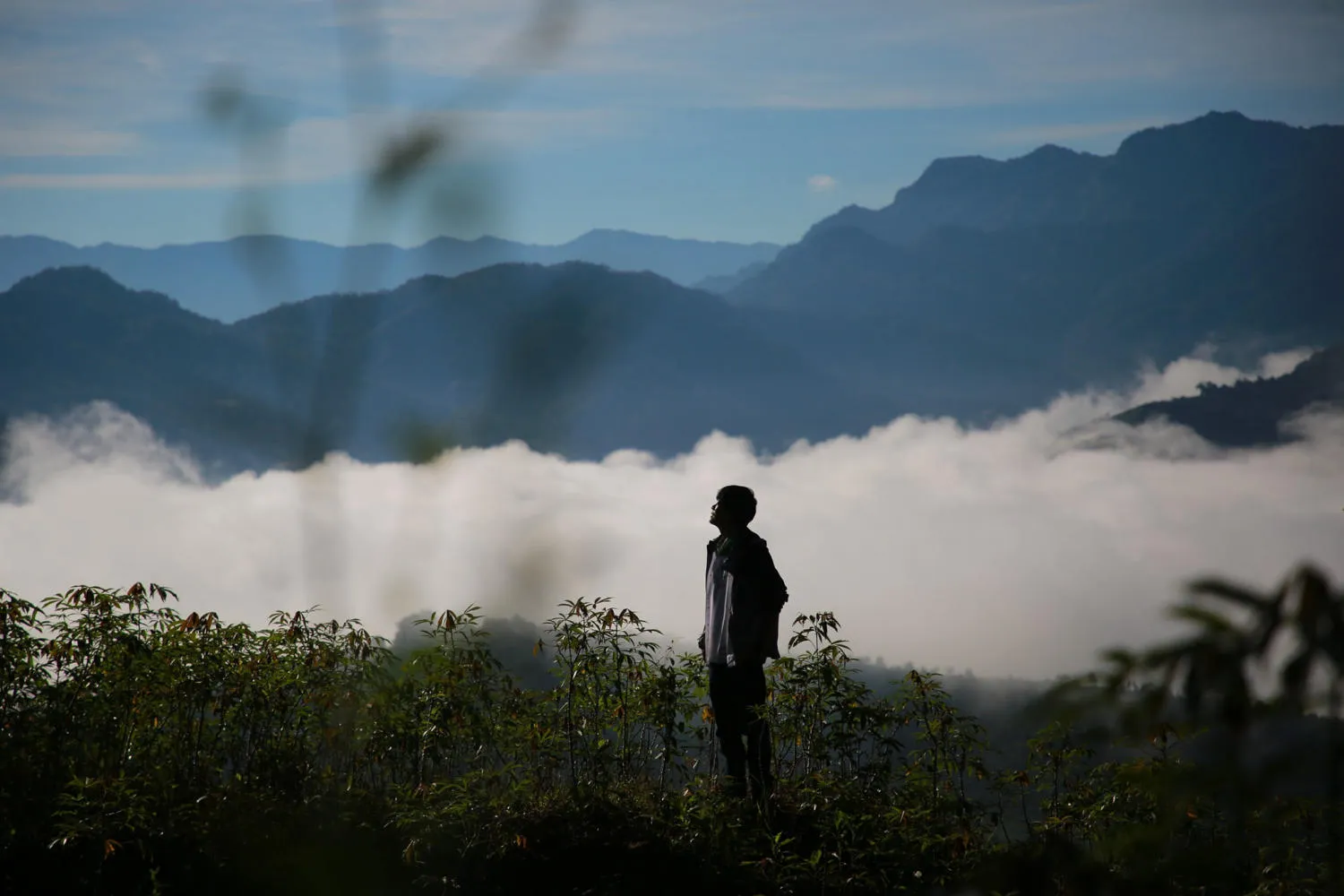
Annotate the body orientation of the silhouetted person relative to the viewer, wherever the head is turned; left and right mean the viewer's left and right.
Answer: facing the viewer and to the left of the viewer

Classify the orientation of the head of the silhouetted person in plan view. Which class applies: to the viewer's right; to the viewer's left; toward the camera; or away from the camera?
to the viewer's left
